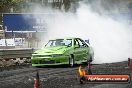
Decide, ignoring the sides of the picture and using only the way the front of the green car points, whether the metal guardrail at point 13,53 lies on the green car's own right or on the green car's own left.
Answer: on the green car's own right

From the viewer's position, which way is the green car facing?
facing the viewer and to the left of the viewer
